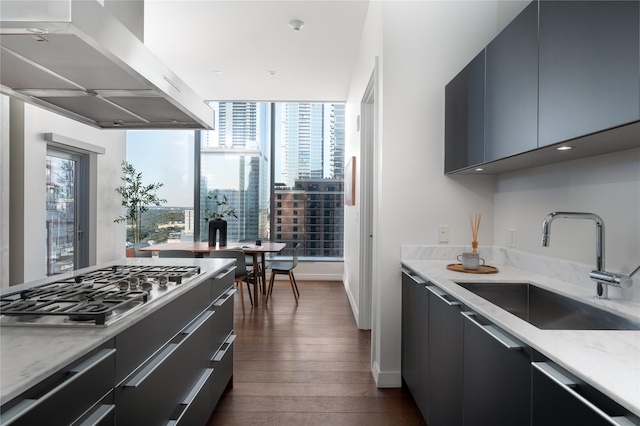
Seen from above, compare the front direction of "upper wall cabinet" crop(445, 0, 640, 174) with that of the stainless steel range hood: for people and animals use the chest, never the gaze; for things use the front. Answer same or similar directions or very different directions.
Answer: very different directions

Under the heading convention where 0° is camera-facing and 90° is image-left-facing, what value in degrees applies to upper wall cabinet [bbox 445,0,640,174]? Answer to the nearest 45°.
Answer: approximately 45°

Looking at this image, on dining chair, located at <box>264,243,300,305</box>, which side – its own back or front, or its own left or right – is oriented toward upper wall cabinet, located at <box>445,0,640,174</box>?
left

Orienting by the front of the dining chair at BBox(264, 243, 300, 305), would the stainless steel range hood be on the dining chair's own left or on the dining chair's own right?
on the dining chair's own left

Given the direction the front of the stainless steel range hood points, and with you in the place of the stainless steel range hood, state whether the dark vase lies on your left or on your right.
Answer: on your left

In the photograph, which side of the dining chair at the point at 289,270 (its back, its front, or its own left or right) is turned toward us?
left

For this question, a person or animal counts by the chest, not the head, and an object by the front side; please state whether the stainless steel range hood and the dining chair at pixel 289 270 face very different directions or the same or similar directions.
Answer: very different directions

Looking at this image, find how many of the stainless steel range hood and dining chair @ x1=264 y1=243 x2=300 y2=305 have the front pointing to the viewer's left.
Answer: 1

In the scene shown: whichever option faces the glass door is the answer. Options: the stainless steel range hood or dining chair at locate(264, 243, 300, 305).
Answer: the dining chair

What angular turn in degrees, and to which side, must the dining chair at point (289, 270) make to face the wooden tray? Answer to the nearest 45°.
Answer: approximately 90° to its left
